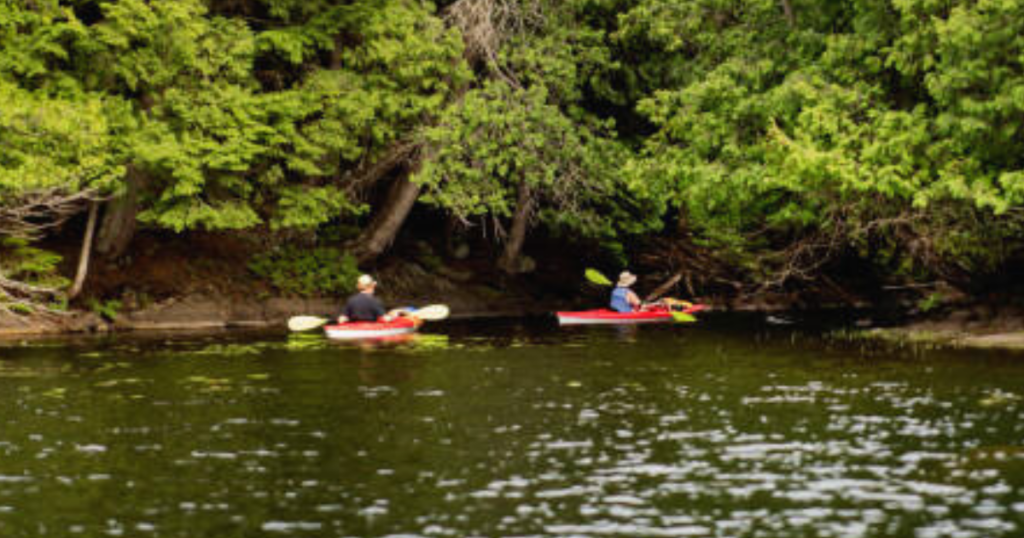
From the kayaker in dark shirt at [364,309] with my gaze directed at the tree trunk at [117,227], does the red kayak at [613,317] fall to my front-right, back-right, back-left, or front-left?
back-right

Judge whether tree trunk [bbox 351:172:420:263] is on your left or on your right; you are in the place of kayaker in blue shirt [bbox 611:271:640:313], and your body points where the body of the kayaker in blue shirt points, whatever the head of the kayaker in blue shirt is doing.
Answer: on your left
